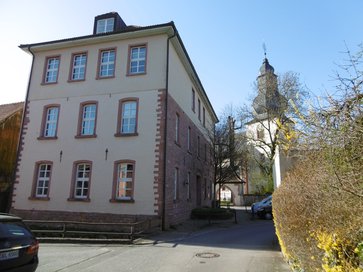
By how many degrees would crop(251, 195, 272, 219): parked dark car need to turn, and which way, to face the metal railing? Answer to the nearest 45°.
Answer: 0° — it already faces it

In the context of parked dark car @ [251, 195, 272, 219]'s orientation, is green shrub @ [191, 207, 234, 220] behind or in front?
in front

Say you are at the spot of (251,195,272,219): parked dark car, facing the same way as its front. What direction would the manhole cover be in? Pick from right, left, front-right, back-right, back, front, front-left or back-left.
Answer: front-left

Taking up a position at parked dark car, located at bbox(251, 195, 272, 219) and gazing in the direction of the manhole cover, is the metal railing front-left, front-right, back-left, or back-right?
front-right

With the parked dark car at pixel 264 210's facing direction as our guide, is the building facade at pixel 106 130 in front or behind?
in front

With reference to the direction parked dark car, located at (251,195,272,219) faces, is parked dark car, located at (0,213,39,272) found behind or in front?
in front

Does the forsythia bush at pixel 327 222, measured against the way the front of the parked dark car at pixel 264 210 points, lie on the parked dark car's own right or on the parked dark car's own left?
on the parked dark car's own left

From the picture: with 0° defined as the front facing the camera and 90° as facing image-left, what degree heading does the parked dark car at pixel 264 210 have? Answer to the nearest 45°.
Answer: approximately 45°

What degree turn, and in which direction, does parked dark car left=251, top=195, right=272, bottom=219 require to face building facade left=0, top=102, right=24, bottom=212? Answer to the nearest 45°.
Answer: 0° — it already faces it
